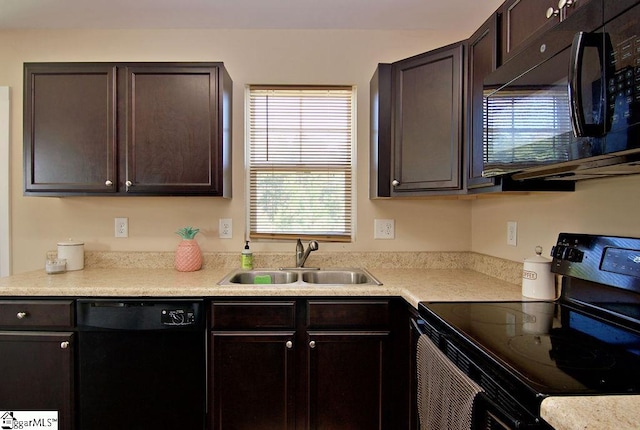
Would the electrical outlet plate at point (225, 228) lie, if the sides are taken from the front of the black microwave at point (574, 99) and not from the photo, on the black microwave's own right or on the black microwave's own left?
on the black microwave's own right

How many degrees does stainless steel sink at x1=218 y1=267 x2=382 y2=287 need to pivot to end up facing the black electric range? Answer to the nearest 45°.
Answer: approximately 45° to its left

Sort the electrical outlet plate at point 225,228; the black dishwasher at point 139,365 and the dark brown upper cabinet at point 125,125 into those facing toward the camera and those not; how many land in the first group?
3

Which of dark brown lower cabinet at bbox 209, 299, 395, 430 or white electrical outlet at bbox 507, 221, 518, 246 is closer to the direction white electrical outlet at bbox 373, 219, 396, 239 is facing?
the dark brown lower cabinet

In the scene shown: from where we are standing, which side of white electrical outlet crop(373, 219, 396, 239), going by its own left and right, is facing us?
front

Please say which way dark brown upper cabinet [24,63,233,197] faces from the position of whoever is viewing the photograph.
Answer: facing the viewer

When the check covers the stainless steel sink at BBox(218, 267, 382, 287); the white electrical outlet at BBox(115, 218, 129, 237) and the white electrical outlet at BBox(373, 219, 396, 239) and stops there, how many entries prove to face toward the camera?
3

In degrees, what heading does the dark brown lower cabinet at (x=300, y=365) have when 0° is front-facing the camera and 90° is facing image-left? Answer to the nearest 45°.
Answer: approximately 0°

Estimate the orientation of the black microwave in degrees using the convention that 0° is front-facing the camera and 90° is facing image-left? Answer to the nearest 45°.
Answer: approximately 45°

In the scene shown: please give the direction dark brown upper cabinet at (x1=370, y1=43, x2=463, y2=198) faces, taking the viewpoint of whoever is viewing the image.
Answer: facing the viewer and to the left of the viewer

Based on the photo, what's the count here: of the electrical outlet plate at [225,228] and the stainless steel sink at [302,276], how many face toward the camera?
2
